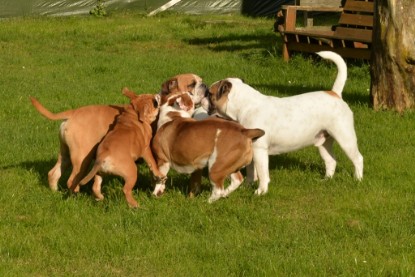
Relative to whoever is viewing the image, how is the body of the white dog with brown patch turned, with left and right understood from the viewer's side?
facing to the left of the viewer

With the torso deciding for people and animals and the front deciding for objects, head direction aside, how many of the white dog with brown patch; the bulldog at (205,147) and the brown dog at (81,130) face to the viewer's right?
1

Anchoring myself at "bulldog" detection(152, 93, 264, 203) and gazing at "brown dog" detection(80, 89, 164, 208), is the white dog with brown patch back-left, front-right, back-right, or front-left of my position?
back-right

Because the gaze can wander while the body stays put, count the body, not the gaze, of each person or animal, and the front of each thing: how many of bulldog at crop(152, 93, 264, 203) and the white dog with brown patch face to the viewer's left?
2

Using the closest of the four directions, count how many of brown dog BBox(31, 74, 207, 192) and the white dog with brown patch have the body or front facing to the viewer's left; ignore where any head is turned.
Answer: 1

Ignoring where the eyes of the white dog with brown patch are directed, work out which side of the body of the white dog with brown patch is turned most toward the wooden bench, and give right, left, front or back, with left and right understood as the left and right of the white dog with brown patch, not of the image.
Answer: right

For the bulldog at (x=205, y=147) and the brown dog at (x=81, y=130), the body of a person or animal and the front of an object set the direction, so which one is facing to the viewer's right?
the brown dog

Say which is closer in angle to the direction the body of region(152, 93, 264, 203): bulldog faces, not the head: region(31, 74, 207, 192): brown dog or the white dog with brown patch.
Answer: the brown dog

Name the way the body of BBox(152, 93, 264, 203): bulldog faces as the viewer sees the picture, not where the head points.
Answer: to the viewer's left

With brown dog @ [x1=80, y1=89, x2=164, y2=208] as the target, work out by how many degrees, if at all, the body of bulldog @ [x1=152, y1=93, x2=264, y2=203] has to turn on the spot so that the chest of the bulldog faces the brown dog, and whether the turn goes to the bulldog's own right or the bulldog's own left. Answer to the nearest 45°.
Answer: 0° — it already faces it

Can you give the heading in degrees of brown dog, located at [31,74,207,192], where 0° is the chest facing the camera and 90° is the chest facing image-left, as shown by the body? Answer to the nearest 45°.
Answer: approximately 270°

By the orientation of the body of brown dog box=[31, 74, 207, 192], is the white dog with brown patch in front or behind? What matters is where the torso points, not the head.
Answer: in front
